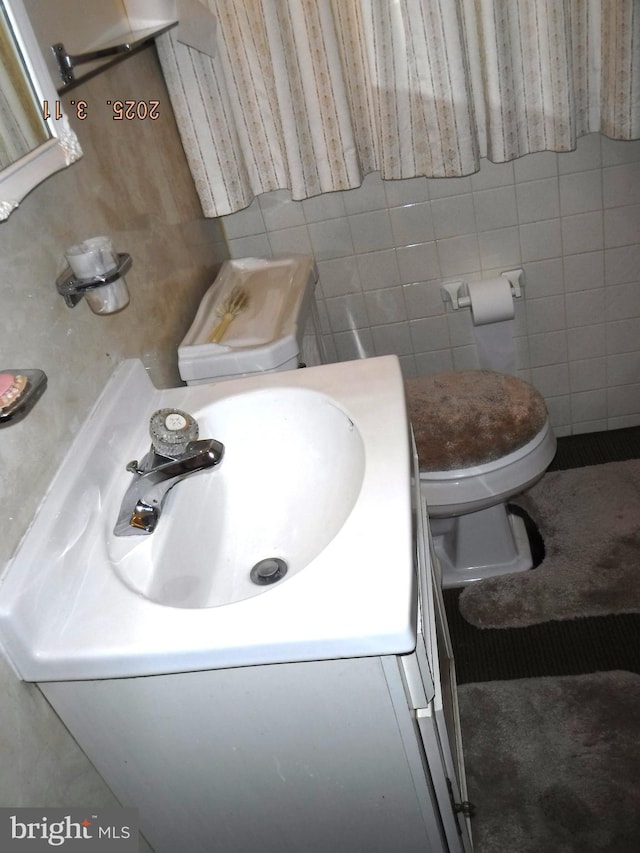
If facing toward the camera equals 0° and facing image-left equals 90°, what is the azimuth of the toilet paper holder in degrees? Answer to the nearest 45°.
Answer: approximately 0°
